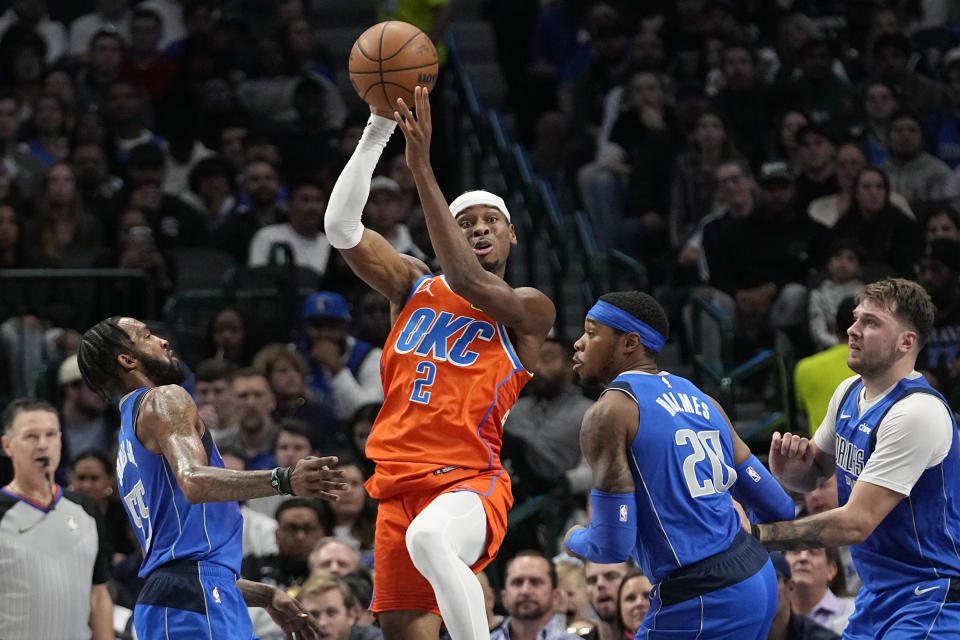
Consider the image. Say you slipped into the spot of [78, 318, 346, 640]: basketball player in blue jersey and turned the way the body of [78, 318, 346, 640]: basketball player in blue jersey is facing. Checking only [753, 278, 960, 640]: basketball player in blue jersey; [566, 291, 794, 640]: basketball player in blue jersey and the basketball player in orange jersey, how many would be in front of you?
3

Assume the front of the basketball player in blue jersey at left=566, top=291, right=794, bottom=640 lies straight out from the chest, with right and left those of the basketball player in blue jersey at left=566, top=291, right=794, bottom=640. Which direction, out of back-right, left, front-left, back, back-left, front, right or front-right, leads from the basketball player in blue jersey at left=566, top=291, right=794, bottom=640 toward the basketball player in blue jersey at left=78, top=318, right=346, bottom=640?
front-left

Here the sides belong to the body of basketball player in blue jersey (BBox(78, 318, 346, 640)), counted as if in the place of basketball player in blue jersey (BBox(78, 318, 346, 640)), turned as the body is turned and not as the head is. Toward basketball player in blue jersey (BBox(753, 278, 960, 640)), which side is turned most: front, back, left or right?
front

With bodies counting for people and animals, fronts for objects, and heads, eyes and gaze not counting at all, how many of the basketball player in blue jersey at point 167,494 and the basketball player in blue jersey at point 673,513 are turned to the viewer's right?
1

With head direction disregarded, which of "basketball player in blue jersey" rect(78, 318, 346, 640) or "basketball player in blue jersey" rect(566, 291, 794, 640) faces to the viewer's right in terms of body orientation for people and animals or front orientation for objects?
"basketball player in blue jersey" rect(78, 318, 346, 640)

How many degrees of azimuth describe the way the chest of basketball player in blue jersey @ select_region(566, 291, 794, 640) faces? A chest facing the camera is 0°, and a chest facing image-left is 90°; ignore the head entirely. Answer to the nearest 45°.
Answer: approximately 135°

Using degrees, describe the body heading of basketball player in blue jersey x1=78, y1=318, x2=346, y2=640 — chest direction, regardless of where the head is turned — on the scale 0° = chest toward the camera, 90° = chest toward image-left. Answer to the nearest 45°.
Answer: approximately 270°

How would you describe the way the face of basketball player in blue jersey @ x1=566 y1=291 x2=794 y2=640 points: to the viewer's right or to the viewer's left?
to the viewer's left

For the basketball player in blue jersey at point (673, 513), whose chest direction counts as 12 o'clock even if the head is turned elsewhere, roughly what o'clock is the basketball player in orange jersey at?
The basketball player in orange jersey is roughly at 11 o'clock from the basketball player in blue jersey.

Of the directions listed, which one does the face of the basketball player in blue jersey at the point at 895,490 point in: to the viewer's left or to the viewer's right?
to the viewer's left

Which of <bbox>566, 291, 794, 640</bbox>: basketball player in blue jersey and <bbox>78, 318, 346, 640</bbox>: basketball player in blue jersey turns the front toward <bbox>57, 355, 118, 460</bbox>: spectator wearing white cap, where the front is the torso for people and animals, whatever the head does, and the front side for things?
<bbox>566, 291, 794, 640</bbox>: basketball player in blue jersey

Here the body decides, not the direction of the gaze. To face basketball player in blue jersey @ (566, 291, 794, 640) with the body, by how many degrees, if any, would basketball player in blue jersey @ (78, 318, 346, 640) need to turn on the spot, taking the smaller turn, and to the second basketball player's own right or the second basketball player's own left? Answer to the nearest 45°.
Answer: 0° — they already face them

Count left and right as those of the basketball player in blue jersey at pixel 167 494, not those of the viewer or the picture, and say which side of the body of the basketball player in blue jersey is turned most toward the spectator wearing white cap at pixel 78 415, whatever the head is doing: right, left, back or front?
left

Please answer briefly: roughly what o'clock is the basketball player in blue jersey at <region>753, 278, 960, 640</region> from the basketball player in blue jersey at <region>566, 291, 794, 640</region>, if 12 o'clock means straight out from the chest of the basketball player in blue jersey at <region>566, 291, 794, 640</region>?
the basketball player in blue jersey at <region>753, 278, 960, 640</region> is roughly at 4 o'clock from the basketball player in blue jersey at <region>566, 291, 794, 640</region>.

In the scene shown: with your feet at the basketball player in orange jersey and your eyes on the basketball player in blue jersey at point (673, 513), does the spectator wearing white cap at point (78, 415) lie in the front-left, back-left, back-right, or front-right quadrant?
back-left
